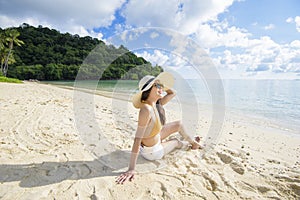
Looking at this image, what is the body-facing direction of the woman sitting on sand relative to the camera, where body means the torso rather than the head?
to the viewer's right
